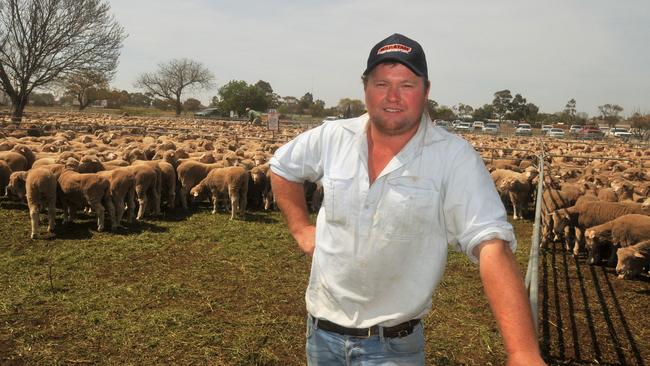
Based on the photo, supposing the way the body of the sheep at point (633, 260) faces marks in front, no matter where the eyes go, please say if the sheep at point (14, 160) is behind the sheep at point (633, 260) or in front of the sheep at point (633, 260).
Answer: in front

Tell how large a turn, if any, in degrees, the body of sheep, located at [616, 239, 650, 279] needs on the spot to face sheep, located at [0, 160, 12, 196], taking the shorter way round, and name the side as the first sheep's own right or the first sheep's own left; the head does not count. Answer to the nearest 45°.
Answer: approximately 45° to the first sheep's own right

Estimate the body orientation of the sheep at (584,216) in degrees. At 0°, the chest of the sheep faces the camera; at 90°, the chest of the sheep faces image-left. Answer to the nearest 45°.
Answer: approximately 90°

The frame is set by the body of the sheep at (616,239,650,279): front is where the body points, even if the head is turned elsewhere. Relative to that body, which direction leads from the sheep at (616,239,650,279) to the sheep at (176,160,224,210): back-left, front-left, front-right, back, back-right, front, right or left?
front-right

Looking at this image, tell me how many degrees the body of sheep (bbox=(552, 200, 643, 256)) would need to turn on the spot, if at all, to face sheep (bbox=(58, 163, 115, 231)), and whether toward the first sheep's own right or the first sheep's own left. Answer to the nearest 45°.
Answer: approximately 45° to the first sheep's own left

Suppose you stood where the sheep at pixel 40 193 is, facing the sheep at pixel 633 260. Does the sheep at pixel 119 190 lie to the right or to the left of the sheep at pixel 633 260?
left

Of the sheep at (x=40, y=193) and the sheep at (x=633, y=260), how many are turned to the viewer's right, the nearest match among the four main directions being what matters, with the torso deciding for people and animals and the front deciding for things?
0

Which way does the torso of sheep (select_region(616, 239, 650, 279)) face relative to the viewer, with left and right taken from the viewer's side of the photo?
facing the viewer and to the left of the viewer

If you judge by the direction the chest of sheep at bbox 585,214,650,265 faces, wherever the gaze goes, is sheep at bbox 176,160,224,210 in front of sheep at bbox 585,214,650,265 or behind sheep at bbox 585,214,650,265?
in front

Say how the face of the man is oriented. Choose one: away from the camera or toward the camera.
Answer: toward the camera

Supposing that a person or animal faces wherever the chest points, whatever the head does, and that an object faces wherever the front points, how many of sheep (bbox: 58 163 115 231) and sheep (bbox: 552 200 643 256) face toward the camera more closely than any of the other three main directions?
0

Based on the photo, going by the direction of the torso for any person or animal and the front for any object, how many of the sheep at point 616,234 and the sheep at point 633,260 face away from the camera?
0

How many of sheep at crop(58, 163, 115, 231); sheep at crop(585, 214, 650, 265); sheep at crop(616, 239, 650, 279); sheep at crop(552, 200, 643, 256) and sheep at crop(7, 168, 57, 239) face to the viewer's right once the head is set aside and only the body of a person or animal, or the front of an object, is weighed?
0

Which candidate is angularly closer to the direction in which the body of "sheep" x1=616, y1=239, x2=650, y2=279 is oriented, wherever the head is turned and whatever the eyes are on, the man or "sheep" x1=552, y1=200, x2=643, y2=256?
the man

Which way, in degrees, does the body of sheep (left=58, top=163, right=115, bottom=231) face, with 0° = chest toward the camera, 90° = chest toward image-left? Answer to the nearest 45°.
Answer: approximately 135°
